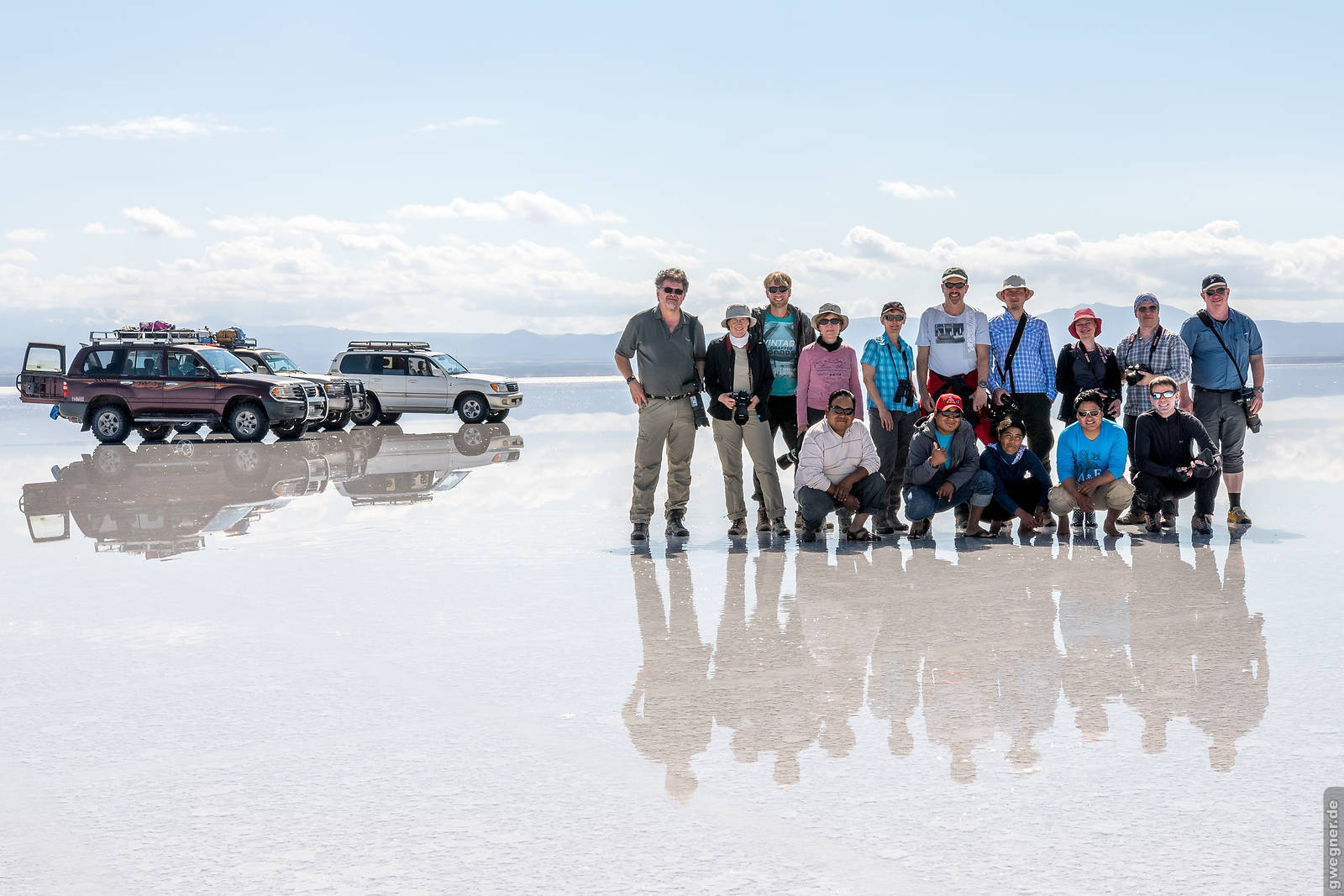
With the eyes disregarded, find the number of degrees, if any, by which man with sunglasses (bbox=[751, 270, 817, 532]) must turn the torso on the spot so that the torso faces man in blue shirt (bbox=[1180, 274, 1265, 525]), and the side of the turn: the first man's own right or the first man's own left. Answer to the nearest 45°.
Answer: approximately 90° to the first man's own left

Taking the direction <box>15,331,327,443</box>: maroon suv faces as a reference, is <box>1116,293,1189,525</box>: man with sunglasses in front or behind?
in front

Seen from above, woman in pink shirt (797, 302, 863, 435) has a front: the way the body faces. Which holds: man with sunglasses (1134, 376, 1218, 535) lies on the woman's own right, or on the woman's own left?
on the woman's own left

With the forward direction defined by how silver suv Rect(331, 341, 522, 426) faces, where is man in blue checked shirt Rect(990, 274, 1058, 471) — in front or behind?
in front

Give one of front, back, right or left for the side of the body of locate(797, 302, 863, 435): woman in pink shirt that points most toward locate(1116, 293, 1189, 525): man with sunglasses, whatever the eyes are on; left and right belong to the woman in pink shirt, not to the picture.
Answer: left

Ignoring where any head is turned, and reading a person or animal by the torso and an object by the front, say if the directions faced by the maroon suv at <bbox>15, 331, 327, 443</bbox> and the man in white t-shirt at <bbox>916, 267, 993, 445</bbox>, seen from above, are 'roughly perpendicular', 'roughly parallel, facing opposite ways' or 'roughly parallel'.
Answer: roughly perpendicular
